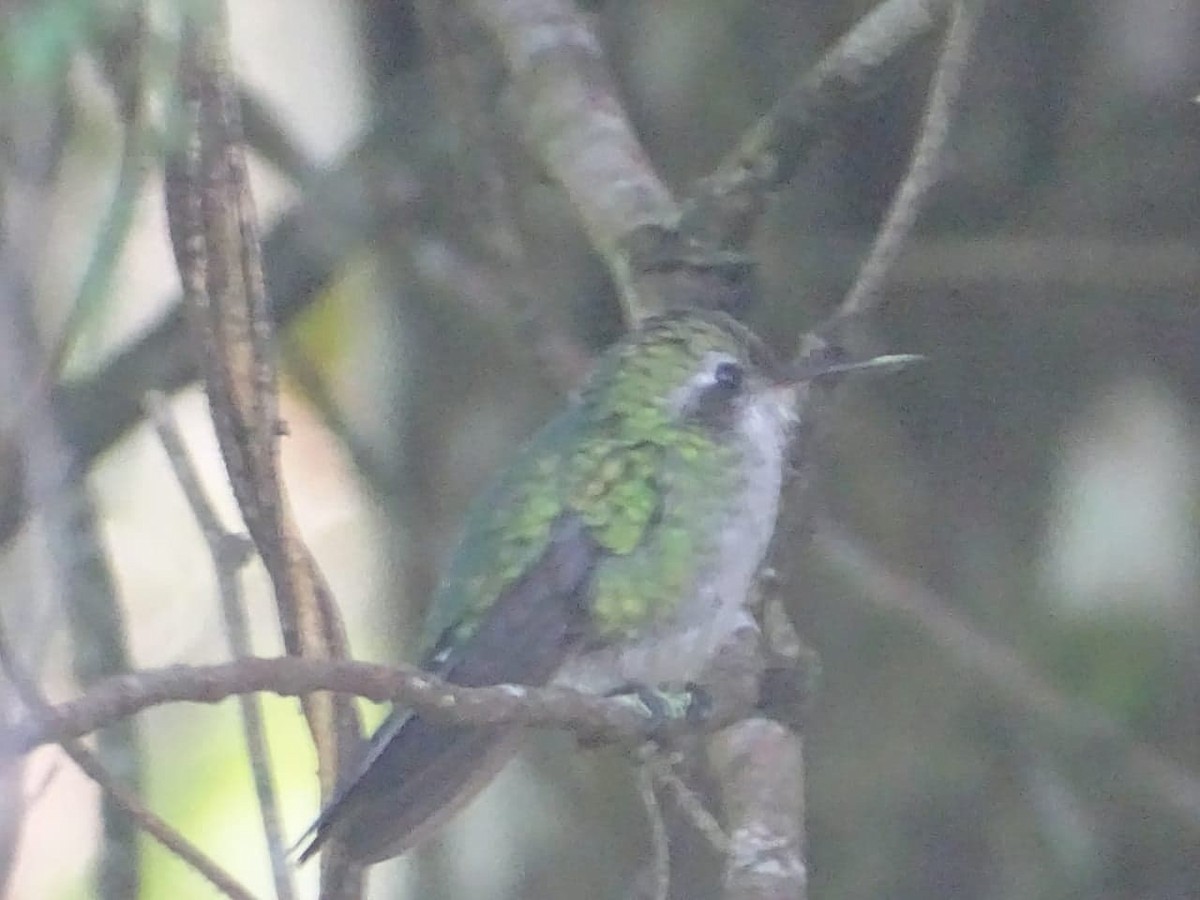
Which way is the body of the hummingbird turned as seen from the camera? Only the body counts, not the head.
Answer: to the viewer's right
